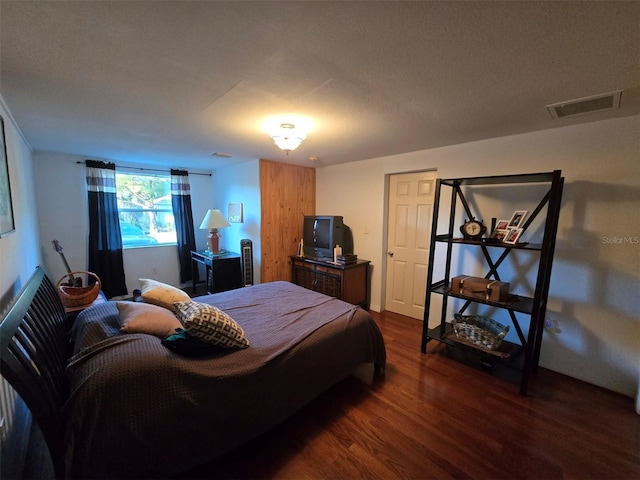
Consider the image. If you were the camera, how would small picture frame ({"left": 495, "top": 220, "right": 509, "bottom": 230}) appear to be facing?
facing the viewer and to the left of the viewer

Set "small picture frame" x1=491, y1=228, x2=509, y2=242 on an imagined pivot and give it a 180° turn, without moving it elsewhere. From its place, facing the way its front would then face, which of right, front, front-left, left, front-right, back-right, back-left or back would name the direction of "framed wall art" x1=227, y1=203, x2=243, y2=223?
back-left

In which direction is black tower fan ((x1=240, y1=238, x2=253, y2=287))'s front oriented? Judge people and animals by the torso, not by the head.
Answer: toward the camera

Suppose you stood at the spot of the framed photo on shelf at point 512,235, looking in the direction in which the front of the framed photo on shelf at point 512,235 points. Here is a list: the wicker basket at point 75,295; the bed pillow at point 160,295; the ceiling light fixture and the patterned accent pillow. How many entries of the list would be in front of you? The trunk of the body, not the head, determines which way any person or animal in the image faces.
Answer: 4

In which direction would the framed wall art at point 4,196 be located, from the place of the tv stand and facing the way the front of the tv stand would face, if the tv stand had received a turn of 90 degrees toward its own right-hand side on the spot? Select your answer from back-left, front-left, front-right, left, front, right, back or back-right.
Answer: left

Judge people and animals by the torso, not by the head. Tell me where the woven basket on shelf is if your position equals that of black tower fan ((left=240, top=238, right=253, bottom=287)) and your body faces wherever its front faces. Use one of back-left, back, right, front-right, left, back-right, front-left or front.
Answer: front-left

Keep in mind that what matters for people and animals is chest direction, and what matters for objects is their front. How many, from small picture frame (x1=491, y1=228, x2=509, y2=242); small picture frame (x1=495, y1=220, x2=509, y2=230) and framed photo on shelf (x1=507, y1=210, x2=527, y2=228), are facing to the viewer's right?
0

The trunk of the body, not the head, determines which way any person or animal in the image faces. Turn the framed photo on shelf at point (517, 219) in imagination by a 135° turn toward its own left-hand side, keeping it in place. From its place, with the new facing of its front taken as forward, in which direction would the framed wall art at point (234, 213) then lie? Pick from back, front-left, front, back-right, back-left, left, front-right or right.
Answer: back

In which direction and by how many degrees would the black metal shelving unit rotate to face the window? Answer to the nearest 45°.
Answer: approximately 45° to its right

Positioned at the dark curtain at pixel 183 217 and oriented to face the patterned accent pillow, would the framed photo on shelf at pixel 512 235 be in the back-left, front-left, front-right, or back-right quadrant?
front-left

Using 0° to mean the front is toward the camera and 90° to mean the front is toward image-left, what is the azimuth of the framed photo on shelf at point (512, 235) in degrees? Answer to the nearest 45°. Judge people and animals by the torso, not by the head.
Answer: approximately 45°

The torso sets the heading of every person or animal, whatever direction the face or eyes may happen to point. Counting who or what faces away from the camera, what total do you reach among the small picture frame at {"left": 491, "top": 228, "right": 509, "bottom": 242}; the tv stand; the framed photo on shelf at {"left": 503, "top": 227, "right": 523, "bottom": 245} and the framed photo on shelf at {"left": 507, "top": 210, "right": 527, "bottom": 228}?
0

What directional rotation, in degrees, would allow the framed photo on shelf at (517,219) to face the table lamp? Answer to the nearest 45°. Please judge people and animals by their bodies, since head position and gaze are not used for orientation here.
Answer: approximately 45° to its right
